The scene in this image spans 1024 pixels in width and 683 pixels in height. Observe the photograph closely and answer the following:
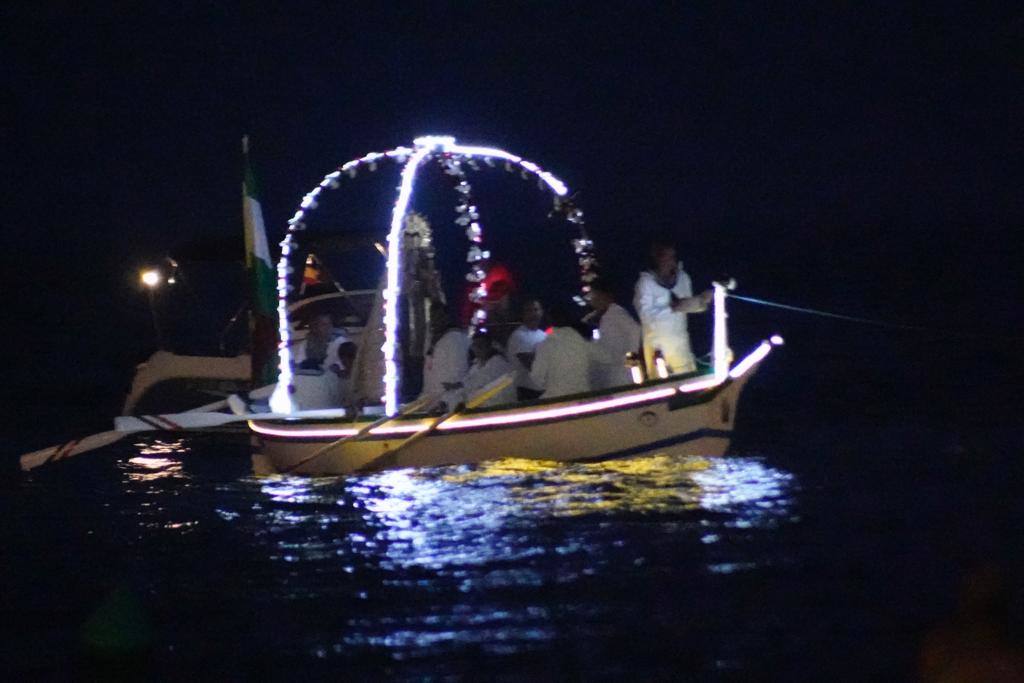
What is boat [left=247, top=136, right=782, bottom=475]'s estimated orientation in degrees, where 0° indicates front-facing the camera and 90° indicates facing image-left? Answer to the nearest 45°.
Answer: approximately 270°

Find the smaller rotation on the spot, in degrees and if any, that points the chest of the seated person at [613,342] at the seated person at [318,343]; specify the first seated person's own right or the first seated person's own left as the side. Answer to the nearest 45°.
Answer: approximately 45° to the first seated person's own right

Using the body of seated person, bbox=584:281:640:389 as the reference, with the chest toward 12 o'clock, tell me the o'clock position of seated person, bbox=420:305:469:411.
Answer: seated person, bbox=420:305:469:411 is roughly at 12 o'clock from seated person, bbox=584:281:640:389.

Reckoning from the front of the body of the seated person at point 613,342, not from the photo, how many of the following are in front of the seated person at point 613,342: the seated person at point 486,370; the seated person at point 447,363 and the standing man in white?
2

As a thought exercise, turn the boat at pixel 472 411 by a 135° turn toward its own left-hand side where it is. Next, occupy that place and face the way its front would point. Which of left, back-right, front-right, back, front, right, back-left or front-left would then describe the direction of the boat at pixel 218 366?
front

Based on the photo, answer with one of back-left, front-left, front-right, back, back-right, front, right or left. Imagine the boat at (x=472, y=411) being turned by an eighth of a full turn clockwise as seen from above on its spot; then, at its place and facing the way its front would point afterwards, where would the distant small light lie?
back

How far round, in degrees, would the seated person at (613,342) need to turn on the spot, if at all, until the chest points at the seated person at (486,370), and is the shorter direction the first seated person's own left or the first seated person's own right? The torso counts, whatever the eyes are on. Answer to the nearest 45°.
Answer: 0° — they already face them

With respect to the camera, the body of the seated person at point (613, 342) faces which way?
to the viewer's left
